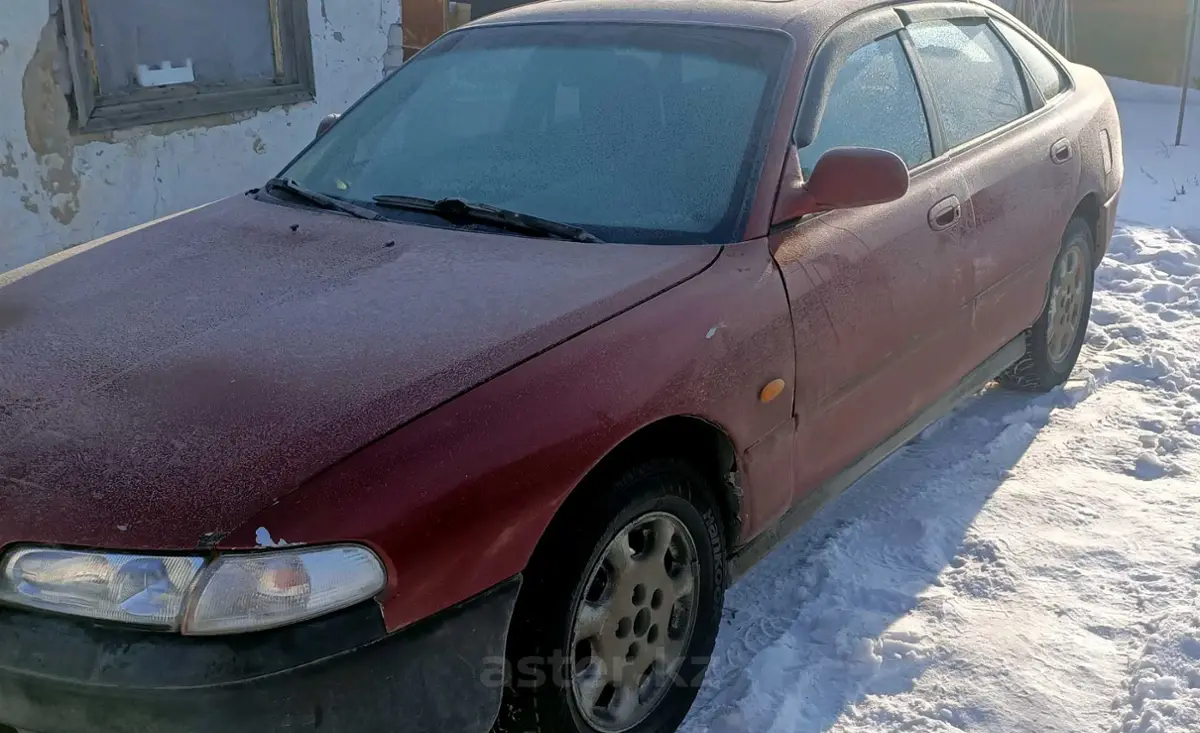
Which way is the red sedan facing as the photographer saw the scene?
facing the viewer and to the left of the viewer

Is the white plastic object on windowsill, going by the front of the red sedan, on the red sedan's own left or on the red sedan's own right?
on the red sedan's own right
